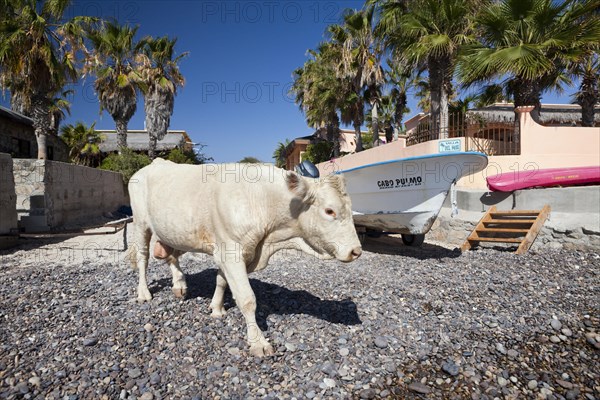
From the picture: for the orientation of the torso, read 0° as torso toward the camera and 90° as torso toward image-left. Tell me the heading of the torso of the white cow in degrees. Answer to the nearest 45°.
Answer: approximately 315°

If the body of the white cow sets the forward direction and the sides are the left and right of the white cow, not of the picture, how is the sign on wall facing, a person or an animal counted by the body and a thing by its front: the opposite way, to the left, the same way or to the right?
to the right

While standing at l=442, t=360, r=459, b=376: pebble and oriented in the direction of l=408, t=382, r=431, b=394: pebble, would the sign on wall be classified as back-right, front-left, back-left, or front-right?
back-right

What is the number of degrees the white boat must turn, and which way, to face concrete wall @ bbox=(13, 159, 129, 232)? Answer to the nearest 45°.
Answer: approximately 135° to its right

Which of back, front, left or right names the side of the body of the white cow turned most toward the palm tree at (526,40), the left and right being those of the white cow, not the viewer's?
left

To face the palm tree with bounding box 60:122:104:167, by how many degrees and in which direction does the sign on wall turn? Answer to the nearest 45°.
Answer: approximately 90° to its right

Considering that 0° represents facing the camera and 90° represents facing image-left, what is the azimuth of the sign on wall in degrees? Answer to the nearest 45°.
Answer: approximately 0°

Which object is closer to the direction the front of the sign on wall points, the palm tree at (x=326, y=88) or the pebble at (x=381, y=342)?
the pebble

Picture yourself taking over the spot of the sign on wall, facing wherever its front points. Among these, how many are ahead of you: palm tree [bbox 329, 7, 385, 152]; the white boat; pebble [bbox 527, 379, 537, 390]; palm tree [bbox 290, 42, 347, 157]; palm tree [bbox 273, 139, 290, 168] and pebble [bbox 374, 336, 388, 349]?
3

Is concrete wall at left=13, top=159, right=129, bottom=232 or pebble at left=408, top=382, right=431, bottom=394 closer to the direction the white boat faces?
the pebble

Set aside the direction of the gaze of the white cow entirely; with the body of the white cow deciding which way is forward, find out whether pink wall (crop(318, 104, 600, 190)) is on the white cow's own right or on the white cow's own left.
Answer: on the white cow's own left
